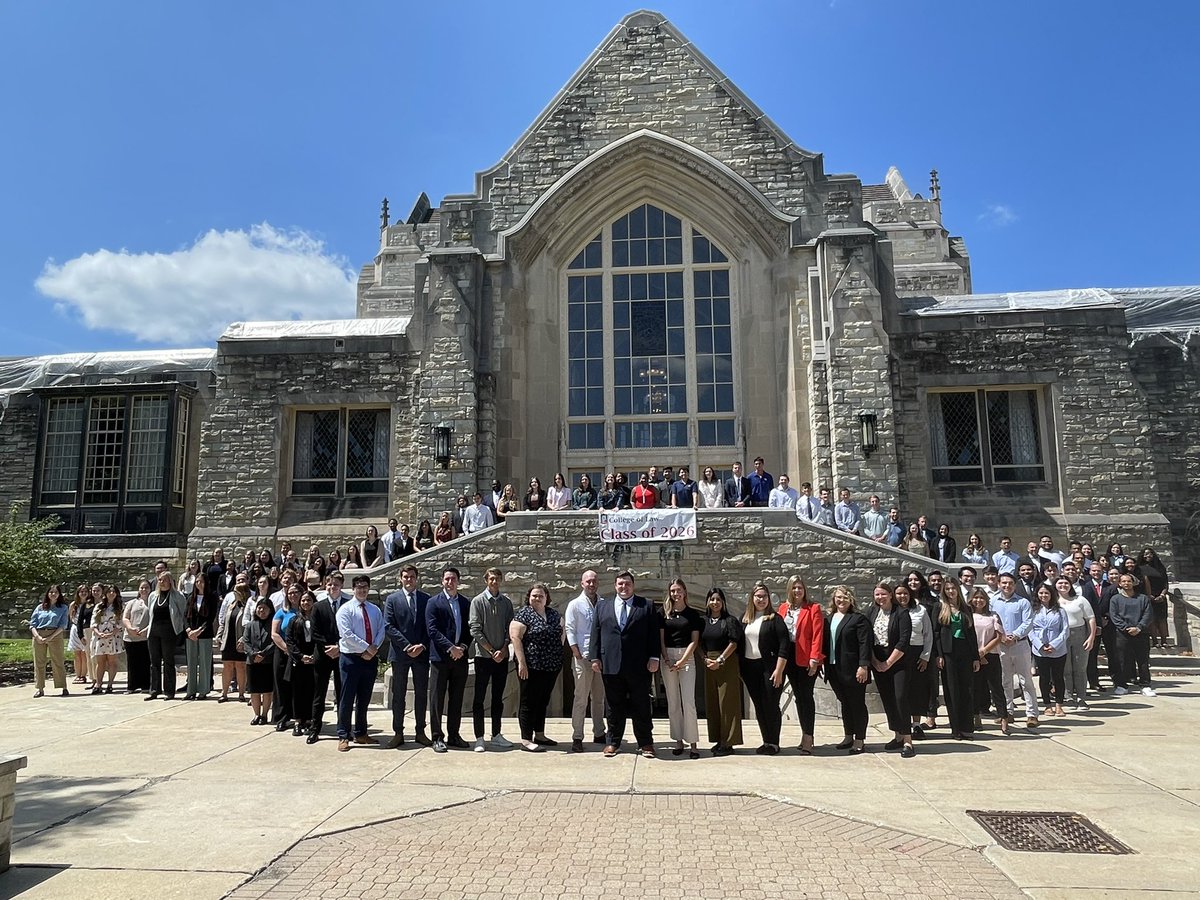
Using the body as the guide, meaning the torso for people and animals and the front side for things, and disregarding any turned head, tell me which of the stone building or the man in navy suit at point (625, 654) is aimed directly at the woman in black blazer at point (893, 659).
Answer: the stone building

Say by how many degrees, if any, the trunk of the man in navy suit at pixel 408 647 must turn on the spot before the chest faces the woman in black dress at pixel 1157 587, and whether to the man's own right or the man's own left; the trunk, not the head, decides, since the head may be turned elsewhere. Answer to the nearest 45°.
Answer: approximately 90° to the man's own left

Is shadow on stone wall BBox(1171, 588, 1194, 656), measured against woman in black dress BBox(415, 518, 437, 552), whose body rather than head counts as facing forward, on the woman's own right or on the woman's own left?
on the woman's own left

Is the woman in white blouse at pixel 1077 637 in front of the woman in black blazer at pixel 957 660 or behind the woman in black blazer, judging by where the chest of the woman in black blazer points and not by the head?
behind

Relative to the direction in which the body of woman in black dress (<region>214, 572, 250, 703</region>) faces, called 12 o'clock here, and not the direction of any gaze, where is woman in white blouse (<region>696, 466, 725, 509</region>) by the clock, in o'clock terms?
The woman in white blouse is roughly at 9 o'clock from the woman in black dress.

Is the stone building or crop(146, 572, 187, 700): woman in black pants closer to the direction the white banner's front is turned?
the woman in black pants
